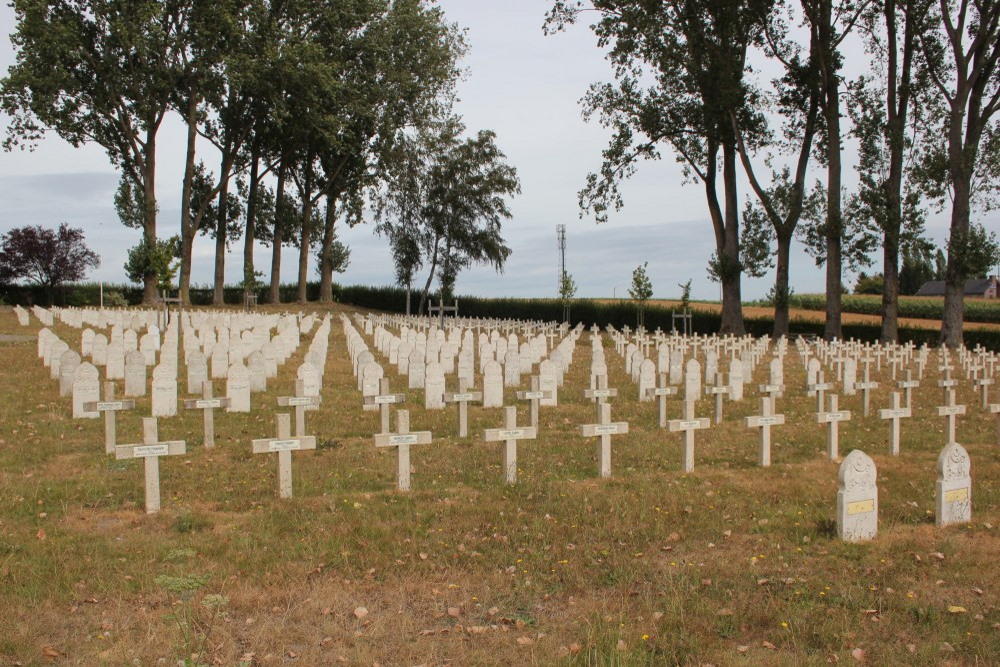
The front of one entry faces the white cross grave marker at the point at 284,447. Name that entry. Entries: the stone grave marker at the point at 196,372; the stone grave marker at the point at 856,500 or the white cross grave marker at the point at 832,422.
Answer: the stone grave marker at the point at 196,372

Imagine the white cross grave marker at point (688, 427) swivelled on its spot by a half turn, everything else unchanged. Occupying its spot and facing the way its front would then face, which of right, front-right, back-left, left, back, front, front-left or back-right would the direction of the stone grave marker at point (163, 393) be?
left

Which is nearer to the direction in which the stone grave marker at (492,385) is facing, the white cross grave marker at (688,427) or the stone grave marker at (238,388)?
the white cross grave marker

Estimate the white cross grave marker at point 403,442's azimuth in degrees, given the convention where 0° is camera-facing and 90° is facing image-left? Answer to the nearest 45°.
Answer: approximately 0°

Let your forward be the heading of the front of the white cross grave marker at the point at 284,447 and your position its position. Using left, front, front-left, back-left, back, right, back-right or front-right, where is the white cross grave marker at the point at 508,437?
left

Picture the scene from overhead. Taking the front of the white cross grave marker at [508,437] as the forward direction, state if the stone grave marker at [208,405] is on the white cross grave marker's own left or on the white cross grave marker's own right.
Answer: on the white cross grave marker's own right

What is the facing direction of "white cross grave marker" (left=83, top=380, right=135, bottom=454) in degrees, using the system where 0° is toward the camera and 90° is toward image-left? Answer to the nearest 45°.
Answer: approximately 0°

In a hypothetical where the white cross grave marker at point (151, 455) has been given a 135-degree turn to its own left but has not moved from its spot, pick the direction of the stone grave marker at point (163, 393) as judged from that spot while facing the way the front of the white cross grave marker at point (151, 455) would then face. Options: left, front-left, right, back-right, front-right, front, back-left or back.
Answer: front-left

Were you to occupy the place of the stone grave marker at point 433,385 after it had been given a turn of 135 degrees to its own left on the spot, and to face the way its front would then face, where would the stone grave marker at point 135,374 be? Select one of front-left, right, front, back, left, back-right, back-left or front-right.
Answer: back-left
